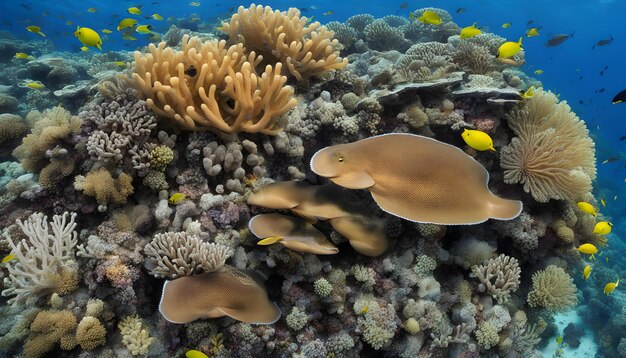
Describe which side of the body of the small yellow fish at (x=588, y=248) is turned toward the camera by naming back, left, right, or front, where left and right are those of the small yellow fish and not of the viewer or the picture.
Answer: left

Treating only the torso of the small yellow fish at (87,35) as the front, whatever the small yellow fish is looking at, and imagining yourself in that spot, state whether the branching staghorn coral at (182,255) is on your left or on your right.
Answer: on your left

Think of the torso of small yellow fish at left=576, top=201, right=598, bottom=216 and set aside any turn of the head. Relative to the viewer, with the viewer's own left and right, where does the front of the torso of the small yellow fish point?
facing to the left of the viewer

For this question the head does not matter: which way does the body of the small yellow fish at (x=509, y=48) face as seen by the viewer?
to the viewer's left

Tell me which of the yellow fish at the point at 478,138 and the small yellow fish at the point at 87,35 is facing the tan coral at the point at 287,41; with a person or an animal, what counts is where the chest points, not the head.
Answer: the yellow fish

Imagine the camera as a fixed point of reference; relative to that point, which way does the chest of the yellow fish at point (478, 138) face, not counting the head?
to the viewer's left

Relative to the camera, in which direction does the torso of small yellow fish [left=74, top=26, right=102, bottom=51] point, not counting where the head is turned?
to the viewer's left
